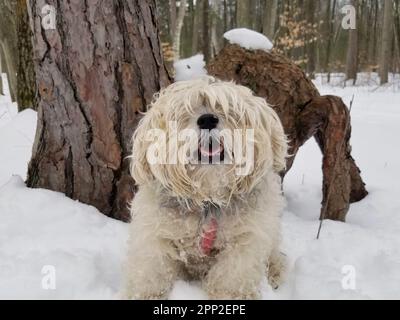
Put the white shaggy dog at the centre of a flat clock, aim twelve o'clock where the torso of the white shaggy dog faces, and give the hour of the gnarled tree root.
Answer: The gnarled tree root is roughly at 7 o'clock from the white shaggy dog.

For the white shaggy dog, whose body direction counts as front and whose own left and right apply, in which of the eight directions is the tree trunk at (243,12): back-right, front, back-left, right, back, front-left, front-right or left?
back

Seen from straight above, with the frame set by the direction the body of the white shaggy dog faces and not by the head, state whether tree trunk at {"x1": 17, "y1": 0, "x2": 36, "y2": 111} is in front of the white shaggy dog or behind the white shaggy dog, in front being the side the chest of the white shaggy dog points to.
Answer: behind

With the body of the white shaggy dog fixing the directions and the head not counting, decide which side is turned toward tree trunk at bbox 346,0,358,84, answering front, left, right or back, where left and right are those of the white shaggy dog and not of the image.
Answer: back

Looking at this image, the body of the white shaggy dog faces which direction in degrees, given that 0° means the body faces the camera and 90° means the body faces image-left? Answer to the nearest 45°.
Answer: approximately 0°

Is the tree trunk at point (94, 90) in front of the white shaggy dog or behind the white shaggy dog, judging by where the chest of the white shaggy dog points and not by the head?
behind

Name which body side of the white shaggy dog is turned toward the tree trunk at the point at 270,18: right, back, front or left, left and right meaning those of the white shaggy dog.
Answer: back

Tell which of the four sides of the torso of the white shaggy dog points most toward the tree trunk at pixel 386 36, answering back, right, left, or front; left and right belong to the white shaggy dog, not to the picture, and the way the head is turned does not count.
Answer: back
